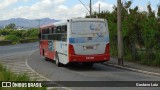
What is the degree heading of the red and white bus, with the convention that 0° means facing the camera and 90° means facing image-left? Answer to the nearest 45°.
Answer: approximately 135°
